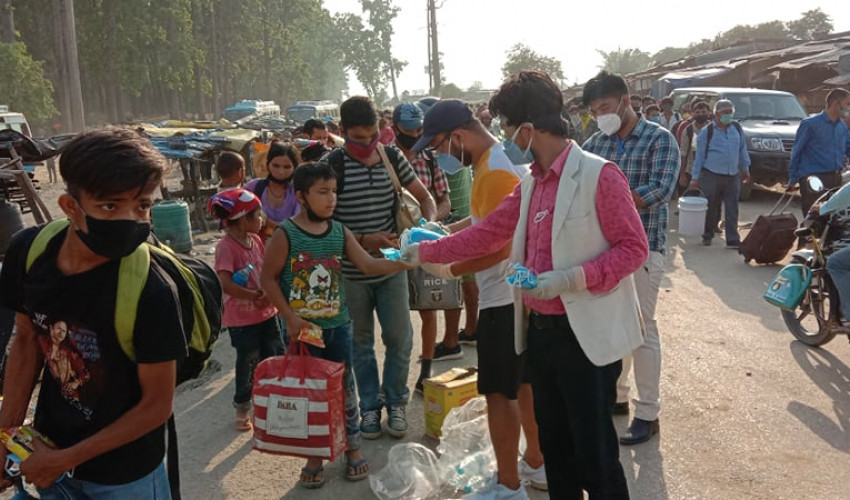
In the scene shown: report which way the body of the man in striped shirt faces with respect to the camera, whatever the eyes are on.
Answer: toward the camera

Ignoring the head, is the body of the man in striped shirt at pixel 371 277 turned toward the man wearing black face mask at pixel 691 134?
no

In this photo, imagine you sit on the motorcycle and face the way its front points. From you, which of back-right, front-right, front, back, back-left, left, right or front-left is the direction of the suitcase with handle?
back-right

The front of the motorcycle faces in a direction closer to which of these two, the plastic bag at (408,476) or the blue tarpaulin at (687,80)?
the plastic bag

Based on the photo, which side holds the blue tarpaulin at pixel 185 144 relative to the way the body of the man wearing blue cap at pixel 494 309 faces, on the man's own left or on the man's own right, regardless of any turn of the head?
on the man's own right

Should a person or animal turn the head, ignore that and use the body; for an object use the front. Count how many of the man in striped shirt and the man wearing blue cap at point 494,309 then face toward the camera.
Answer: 1

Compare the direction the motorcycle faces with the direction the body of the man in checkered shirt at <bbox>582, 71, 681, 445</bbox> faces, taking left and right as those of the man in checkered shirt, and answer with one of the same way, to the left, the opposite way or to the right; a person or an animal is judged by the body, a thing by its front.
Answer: the same way

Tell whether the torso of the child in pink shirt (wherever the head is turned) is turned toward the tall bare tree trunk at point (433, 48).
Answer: no

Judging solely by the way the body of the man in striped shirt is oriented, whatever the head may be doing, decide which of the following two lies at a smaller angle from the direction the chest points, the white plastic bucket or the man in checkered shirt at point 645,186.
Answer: the man in checkered shirt

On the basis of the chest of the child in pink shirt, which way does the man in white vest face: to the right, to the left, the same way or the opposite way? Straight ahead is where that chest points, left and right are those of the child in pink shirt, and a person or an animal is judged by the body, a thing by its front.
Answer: to the right

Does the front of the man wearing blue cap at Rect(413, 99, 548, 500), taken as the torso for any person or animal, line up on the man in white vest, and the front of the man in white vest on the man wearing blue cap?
no

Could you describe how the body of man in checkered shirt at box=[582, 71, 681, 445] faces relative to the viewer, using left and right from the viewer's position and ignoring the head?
facing the viewer and to the left of the viewer

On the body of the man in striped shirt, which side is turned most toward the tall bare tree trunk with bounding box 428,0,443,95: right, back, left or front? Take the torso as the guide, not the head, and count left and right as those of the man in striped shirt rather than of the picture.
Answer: back

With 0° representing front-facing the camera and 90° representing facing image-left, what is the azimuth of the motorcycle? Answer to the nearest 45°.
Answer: approximately 45°

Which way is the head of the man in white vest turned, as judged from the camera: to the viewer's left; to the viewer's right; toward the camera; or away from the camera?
to the viewer's left

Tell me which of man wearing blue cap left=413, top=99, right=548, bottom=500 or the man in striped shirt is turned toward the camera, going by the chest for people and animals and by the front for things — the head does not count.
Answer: the man in striped shirt

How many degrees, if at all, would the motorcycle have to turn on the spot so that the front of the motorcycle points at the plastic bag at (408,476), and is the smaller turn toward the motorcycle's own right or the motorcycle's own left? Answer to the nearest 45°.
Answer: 0° — it already faces it

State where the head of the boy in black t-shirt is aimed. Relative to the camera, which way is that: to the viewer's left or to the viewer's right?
to the viewer's right
